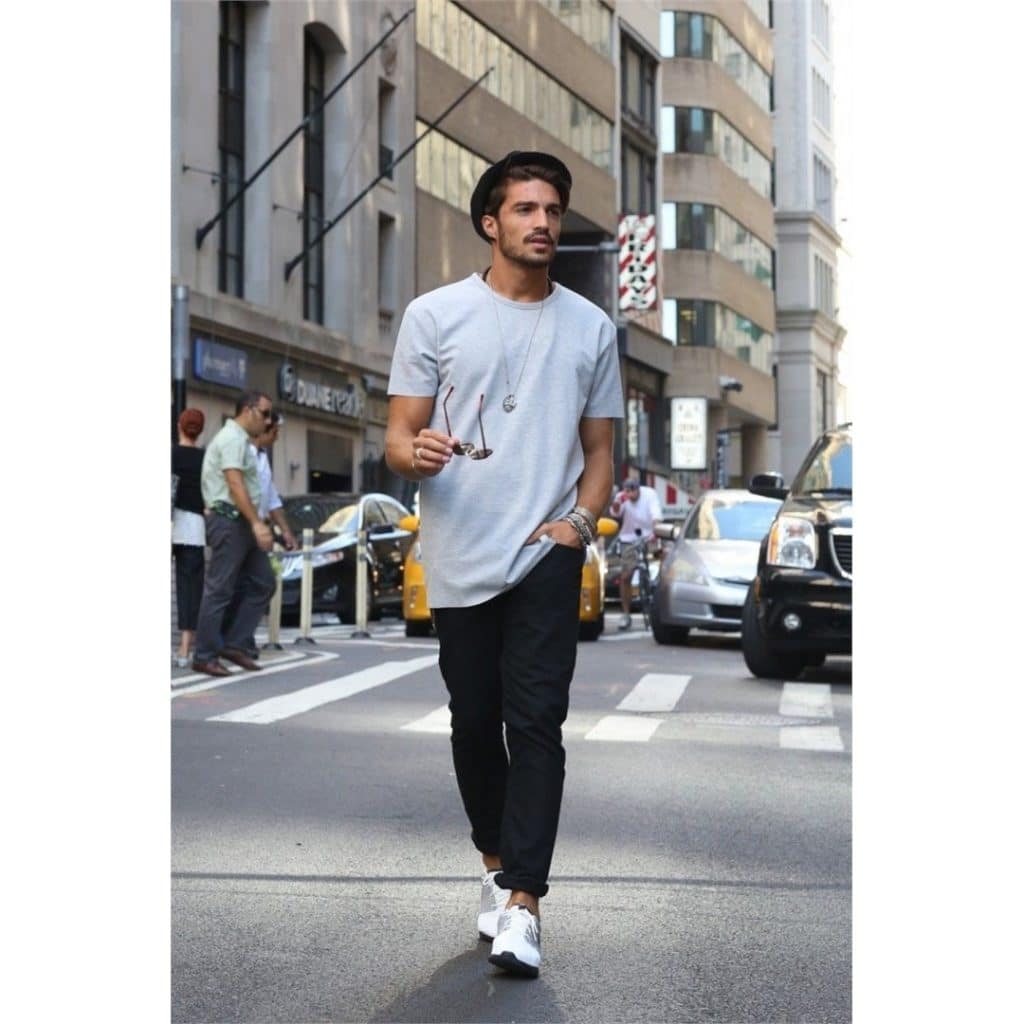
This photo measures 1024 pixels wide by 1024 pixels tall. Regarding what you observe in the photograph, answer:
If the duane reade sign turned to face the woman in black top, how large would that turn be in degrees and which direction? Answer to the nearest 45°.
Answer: approximately 45° to its right

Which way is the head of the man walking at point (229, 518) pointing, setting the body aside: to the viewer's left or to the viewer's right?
to the viewer's right

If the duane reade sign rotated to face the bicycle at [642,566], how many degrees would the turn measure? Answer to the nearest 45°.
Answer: approximately 45° to its right

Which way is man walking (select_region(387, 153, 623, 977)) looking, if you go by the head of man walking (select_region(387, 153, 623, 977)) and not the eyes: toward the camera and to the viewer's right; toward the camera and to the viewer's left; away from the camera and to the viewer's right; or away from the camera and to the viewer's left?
toward the camera and to the viewer's right

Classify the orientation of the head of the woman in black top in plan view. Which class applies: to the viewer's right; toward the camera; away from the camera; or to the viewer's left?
away from the camera

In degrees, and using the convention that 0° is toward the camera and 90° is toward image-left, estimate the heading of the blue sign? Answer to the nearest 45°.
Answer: approximately 315°

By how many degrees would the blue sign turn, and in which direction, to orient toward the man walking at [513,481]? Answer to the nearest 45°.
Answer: approximately 45° to its right

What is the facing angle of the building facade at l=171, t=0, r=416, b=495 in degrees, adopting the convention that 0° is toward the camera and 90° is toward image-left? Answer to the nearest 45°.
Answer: approximately 315°
